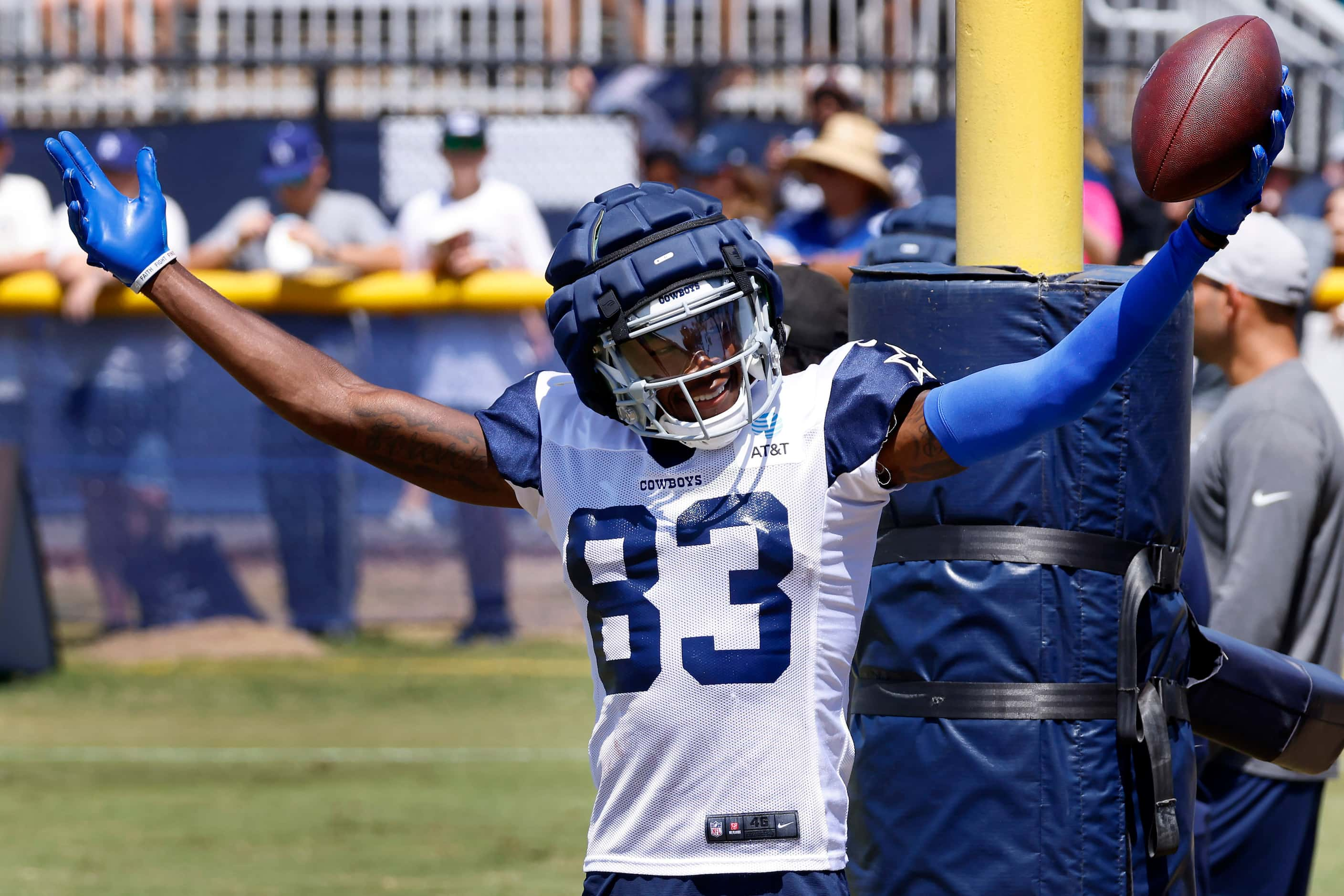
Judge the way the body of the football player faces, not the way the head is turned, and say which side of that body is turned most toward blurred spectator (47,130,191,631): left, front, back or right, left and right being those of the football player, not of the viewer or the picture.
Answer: back

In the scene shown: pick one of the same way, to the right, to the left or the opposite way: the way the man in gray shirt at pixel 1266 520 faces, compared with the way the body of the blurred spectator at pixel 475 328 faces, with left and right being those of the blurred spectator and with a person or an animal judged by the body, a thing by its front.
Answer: to the right

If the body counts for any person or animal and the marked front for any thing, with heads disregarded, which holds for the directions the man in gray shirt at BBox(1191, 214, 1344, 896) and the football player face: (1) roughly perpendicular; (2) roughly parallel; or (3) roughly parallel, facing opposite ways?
roughly perpendicular

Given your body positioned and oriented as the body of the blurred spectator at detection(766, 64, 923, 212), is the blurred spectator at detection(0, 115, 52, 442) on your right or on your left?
on your right

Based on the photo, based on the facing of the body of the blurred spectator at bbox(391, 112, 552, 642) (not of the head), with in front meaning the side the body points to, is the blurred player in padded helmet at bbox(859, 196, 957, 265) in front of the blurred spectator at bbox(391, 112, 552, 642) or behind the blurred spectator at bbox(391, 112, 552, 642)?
in front

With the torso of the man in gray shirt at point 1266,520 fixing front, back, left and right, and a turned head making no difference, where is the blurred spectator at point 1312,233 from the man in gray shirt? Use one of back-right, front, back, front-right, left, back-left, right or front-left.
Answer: right
